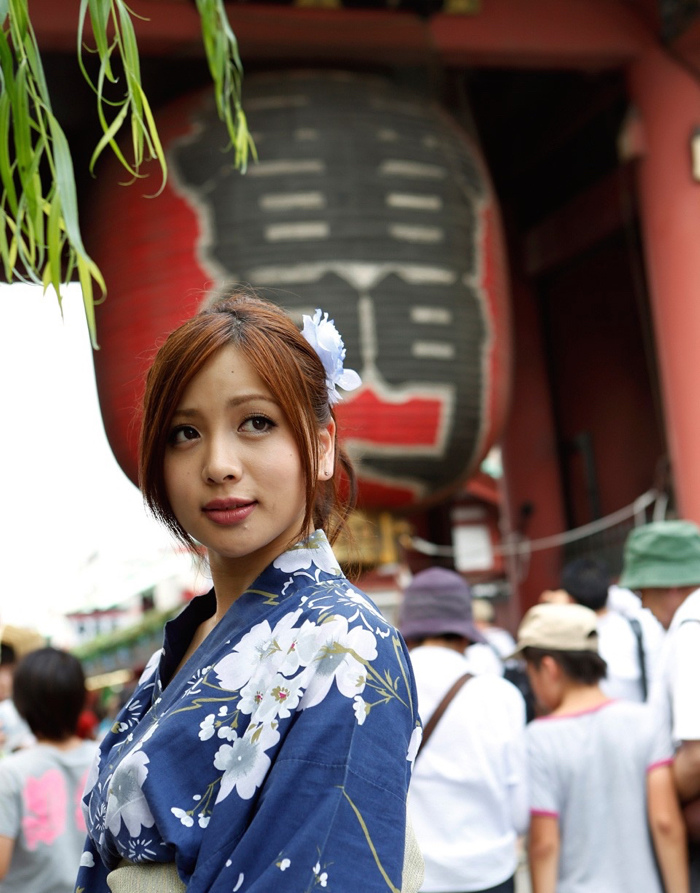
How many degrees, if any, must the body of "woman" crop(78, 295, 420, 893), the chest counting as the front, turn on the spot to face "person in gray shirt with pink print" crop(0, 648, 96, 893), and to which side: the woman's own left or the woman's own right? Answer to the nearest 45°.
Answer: approximately 135° to the woman's own right

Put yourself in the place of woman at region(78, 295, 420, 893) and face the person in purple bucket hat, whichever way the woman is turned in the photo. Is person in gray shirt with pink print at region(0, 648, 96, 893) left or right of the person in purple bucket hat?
left

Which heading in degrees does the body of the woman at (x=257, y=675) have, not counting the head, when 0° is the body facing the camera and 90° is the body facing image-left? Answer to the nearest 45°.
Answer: approximately 45°

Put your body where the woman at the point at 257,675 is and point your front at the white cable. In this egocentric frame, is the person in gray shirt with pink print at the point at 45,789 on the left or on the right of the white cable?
left

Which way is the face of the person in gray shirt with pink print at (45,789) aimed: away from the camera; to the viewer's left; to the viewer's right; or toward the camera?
away from the camera

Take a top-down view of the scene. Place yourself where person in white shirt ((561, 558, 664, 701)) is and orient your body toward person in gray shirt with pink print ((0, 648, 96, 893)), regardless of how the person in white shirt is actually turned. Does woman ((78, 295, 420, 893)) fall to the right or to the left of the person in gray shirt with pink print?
left

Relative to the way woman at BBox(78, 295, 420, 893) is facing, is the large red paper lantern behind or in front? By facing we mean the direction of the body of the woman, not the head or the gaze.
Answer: behind

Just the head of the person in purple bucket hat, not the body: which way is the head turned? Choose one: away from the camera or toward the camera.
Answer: away from the camera

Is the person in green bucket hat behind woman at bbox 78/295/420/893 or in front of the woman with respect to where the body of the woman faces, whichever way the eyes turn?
behind
